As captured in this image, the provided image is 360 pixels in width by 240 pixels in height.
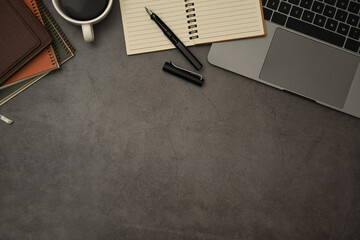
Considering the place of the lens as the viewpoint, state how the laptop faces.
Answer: facing the viewer
